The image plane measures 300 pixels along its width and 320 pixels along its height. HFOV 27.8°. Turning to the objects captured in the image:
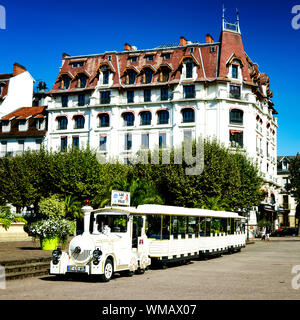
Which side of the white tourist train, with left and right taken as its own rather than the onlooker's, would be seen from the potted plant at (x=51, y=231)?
right

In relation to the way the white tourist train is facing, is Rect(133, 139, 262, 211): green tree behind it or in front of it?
behind

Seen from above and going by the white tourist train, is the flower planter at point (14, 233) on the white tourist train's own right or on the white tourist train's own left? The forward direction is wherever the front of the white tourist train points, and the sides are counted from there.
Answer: on the white tourist train's own right

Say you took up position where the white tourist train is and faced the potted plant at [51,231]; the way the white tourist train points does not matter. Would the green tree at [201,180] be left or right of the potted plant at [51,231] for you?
right

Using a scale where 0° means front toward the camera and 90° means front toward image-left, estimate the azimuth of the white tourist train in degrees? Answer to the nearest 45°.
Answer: approximately 45°

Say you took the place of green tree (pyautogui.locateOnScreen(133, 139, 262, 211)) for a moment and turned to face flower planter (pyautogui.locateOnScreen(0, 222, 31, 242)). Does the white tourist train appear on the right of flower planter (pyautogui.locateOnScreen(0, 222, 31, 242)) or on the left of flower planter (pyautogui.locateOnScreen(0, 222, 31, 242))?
left

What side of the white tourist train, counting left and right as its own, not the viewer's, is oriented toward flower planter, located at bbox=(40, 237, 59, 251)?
right
